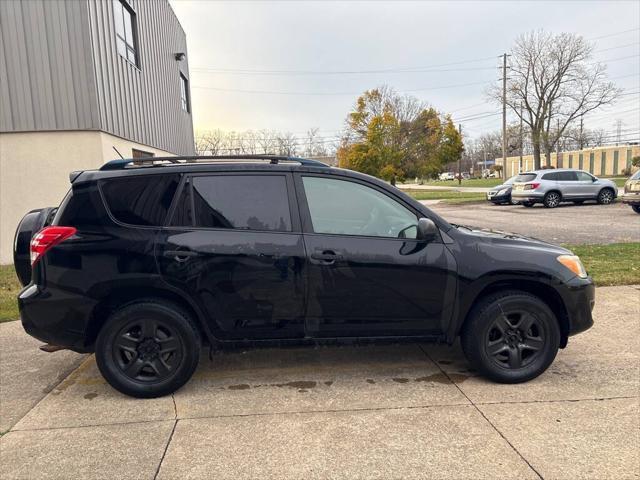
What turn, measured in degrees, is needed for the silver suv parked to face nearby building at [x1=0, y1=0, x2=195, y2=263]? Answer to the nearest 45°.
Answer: approximately 180°

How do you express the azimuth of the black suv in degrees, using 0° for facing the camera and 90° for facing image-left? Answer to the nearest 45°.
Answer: approximately 270°

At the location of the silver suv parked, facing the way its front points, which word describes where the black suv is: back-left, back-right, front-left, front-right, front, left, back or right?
back-right

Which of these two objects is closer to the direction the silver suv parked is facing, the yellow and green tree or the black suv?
the yellow and green tree

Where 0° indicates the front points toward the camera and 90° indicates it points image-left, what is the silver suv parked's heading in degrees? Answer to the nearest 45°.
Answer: approximately 225°

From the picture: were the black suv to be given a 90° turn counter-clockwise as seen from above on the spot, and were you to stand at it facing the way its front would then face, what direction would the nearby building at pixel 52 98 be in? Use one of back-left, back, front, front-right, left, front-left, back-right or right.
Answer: front-left

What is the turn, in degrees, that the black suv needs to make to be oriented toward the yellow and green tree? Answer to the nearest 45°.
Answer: approximately 90° to its left

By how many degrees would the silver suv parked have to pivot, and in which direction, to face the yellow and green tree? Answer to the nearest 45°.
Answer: approximately 90° to its left

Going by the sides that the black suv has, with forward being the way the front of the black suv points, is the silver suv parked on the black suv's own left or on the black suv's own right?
on the black suv's own left
